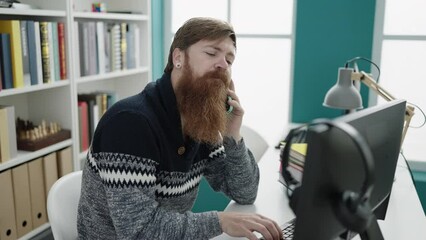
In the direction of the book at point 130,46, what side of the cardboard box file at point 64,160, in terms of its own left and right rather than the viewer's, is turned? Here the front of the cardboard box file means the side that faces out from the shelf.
left

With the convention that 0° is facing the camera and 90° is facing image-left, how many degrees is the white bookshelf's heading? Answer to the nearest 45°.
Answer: approximately 315°

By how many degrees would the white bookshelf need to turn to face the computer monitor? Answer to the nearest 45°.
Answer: approximately 45° to its right

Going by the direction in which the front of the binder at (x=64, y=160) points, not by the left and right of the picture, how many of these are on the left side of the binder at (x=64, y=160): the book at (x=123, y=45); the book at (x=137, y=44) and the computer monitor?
2

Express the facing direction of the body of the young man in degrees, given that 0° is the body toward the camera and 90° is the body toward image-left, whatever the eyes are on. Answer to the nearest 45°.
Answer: approximately 315°
